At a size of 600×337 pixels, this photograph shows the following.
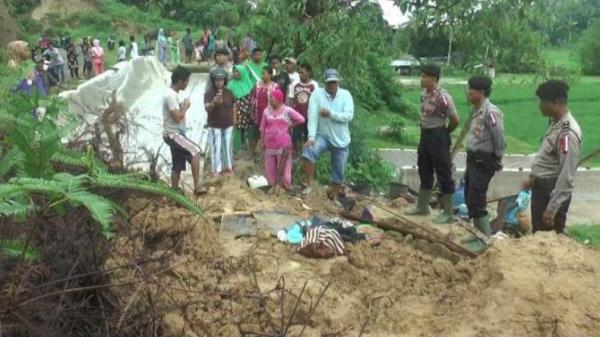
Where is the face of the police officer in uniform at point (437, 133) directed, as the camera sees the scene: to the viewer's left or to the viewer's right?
to the viewer's left

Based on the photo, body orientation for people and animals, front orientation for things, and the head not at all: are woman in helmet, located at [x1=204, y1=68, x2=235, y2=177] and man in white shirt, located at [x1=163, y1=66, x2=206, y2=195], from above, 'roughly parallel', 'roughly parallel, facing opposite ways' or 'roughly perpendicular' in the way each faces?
roughly perpendicular

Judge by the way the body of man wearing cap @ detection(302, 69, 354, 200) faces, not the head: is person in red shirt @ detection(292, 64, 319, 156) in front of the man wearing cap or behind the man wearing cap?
behind

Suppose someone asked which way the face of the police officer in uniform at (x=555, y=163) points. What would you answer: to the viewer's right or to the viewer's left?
to the viewer's left
